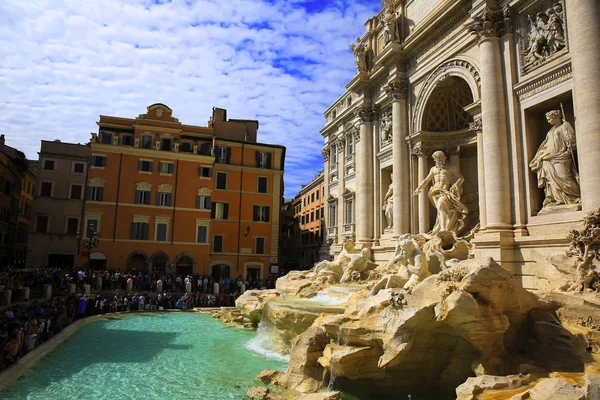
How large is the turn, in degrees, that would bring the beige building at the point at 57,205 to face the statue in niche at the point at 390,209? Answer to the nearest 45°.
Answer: approximately 45° to its left

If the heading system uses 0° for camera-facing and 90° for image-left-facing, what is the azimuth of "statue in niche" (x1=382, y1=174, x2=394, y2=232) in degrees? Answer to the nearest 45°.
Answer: approximately 45°

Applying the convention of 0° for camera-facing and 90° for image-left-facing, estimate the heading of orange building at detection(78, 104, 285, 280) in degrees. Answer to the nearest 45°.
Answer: approximately 0°

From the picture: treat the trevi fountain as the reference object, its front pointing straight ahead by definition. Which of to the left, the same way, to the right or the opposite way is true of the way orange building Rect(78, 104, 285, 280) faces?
to the left

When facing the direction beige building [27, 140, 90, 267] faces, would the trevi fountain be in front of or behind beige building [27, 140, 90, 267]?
in front

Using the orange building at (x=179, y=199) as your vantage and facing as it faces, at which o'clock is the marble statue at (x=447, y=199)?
The marble statue is roughly at 11 o'clock from the orange building.

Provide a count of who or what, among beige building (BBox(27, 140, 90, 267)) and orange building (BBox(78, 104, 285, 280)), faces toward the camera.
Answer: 2

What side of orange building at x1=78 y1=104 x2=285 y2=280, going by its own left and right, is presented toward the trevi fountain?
front

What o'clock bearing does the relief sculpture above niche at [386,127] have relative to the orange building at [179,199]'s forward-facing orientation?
The relief sculpture above niche is roughly at 11 o'clock from the orange building.

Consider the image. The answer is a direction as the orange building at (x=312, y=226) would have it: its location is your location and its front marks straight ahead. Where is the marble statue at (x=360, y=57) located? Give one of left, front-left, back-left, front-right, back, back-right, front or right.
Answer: front-left

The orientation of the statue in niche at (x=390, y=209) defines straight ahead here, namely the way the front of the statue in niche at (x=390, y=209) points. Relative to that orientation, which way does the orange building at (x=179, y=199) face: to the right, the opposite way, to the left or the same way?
to the left

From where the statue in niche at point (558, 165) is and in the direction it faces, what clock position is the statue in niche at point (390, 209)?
the statue in niche at point (390, 209) is roughly at 3 o'clock from the statue in niche at point (558, 165).

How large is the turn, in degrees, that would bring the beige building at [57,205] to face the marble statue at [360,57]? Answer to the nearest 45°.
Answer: approximately 45° to its left

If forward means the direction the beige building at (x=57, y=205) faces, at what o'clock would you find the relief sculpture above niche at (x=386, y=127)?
The relief sculpture above niche is roughly at 11 o'clock from the beige building.

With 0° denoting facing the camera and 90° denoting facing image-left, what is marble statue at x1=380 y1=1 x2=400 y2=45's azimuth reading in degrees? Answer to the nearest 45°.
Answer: approximately 45°

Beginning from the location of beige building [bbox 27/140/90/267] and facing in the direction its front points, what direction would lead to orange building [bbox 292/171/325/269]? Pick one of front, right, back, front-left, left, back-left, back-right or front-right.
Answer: left
